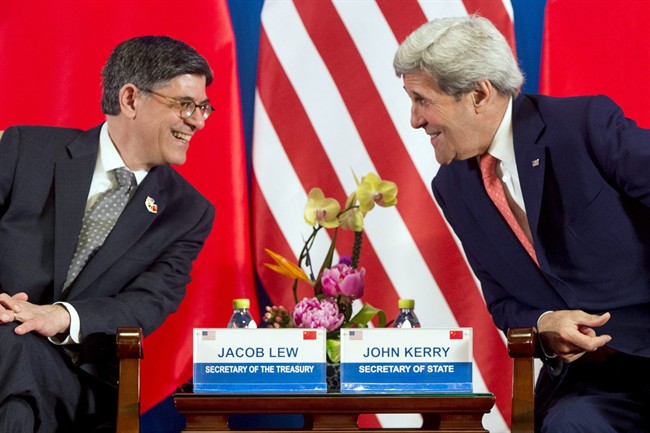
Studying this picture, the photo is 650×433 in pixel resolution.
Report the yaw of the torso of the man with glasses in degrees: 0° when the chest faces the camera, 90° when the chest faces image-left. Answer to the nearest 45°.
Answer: approximately 0°

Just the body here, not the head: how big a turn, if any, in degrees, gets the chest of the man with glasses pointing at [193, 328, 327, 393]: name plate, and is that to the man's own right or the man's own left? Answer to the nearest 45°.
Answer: approximately 45° to the man's own left

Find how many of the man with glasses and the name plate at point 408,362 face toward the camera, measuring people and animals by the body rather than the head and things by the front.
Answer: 2

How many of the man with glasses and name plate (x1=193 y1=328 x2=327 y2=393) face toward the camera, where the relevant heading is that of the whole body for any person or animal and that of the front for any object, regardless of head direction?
2

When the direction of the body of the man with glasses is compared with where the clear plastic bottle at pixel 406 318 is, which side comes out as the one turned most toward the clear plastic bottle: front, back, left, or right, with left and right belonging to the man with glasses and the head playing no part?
left

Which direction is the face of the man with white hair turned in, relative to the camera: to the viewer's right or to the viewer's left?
to the viewer's left

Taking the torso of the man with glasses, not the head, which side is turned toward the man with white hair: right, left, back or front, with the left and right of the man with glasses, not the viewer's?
left
